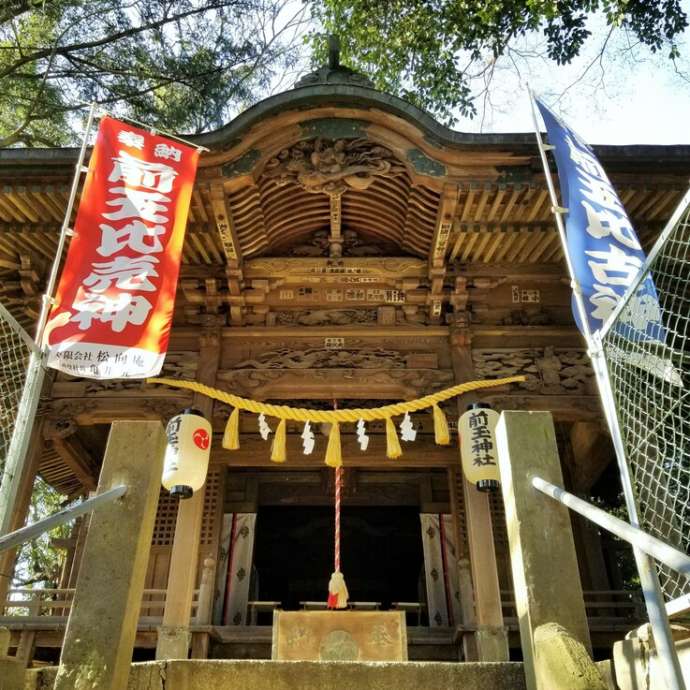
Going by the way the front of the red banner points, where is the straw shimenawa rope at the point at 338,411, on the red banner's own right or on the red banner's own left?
on the red banner's own left

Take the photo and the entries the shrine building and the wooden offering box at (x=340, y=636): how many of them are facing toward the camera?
2

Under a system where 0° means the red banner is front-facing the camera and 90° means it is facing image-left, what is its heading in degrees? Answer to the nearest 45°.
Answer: approximately 0°

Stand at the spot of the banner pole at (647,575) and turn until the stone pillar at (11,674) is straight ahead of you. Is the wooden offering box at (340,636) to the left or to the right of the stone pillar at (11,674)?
right

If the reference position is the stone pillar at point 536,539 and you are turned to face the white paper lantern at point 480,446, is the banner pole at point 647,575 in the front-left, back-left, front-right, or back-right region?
back-right
